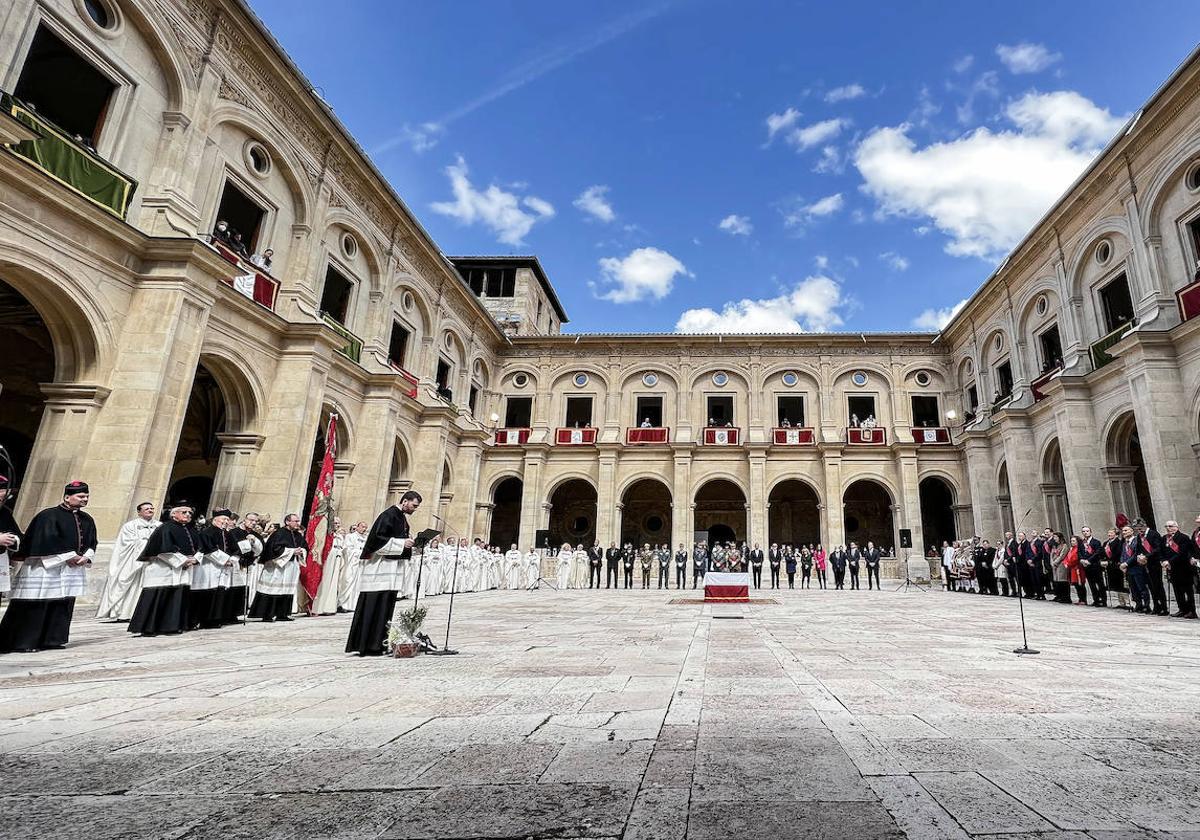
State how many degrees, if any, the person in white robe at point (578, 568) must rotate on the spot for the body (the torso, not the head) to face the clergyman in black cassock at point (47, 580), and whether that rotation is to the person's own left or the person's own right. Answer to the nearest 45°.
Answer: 0° — they already face them

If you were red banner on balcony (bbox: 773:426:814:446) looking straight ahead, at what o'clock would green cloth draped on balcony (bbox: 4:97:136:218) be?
The green cloth draped on balcony is roughly at 1 o'clock from the red banner on balcony.

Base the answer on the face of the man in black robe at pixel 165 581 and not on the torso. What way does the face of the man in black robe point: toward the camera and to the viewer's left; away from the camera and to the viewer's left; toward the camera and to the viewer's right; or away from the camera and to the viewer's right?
toward the camera and to the viewer's right

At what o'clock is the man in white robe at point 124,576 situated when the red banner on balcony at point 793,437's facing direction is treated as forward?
The man in white robe is roughly at 1 o'clock from the red banner on balcony.

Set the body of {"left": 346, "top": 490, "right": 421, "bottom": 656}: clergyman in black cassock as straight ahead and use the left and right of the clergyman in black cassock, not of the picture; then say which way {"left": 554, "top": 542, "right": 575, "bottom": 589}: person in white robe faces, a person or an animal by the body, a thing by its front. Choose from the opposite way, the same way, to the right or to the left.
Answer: to the right

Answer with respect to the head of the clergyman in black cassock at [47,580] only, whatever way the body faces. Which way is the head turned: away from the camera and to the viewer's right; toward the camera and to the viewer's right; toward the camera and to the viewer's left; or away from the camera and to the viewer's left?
toward the camera and to the viewer's right

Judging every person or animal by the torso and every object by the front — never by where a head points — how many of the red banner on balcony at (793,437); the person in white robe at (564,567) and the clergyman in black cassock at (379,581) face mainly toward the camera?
2
